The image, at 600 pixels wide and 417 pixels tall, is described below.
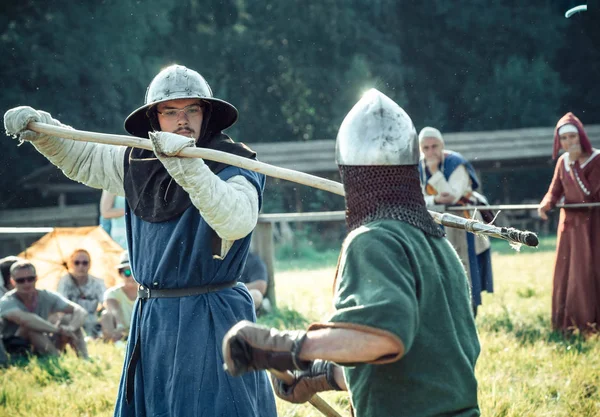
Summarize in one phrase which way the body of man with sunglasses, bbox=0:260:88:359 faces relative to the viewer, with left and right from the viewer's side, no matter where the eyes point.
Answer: facing the viewer and to the right of the viewer

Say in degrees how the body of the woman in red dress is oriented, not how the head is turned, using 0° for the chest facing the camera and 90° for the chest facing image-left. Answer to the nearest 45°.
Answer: approximately 0°

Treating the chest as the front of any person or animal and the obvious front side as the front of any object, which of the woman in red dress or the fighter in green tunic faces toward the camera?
the woman in red dress

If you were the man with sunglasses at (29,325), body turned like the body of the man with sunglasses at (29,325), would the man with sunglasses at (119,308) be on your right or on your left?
on your left

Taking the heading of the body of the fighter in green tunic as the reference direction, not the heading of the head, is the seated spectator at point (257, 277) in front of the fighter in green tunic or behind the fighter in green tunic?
in front

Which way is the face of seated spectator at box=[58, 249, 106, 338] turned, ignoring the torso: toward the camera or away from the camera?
toward the camera

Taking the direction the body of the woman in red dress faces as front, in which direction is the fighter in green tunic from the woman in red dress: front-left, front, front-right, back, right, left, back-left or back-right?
front

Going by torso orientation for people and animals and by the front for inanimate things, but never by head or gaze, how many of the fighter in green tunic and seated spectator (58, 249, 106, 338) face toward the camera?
1

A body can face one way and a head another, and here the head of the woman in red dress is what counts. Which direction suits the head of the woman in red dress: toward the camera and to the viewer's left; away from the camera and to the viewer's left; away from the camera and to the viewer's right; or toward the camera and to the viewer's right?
toward the camera and to the viewer's left

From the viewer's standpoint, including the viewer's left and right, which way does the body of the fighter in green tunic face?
facing away from the viewer and to the left of the viewer

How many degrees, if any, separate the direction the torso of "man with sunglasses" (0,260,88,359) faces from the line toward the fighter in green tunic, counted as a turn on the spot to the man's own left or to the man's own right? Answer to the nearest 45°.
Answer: approximately 45° to the man's own right

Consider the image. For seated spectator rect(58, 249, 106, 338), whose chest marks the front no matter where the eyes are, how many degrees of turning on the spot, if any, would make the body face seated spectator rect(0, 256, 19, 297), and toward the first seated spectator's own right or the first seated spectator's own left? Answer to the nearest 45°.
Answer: approximately 45° to the first seated spectator's own right

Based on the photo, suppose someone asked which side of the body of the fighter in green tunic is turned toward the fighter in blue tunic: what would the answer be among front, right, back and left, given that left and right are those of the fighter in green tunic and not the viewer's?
front

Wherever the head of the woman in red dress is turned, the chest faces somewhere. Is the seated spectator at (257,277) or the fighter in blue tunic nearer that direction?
the fighter in blue tunic

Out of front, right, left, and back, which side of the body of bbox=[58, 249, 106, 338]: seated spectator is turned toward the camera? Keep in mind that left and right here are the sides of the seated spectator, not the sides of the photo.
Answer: front

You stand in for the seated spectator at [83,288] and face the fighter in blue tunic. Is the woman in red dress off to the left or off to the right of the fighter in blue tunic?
left
